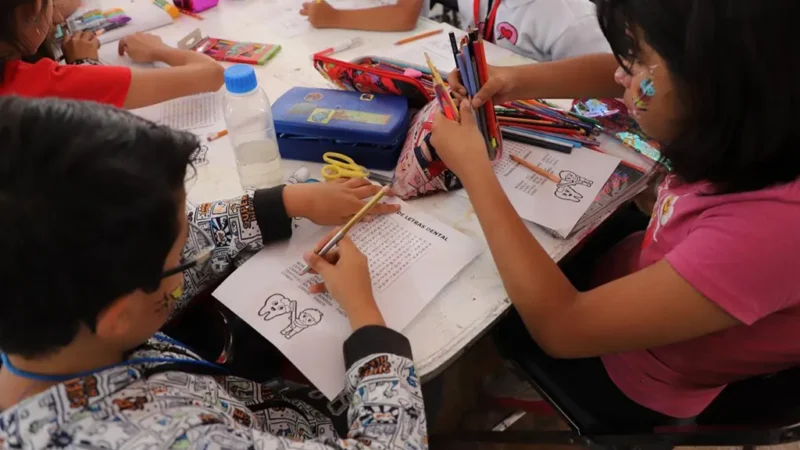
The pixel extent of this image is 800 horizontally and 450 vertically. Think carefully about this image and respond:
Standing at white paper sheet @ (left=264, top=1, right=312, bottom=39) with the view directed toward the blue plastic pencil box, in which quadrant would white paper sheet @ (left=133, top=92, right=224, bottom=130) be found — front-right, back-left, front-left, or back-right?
front-right

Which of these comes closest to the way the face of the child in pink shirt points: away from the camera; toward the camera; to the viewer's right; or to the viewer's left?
to the viewer's left

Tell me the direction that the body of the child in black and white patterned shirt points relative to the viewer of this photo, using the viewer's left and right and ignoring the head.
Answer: facing away from the viewer and to the right of the viewer

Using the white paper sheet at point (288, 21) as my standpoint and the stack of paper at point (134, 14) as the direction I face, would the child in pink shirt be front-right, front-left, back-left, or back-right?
back-left

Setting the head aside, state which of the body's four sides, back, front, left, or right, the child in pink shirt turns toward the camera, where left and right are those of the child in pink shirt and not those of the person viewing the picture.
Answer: left

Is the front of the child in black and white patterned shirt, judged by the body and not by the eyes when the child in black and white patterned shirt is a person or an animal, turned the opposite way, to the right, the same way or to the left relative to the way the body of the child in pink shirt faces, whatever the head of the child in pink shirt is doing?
to the right

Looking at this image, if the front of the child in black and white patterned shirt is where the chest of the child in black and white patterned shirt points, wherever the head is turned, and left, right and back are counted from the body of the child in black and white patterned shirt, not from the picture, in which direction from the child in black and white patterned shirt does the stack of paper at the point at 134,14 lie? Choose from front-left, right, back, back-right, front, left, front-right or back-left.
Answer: front-left

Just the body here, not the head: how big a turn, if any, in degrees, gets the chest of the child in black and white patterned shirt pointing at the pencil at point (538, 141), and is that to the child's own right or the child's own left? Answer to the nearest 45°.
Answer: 0° — they already face it

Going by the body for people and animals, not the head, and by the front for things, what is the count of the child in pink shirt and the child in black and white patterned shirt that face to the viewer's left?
1

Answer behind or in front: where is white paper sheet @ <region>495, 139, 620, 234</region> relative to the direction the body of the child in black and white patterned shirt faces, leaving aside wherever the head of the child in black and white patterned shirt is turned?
in front

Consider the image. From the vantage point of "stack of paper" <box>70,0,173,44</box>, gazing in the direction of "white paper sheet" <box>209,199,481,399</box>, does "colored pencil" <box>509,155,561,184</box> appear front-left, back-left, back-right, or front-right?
front-left

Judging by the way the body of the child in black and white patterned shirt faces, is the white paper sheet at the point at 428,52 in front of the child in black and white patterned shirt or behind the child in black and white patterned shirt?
in front

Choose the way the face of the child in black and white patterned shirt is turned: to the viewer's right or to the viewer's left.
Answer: to the viewer's right
